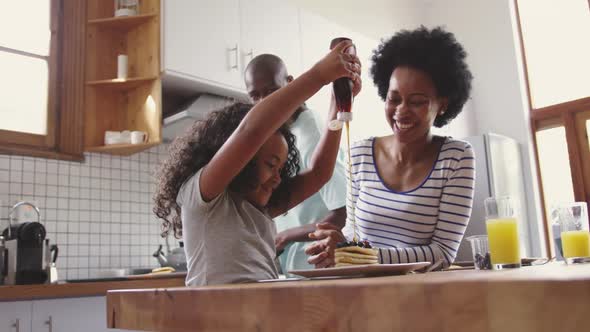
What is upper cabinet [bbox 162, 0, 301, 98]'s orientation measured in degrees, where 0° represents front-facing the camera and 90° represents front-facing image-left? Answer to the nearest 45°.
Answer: approximately 315°

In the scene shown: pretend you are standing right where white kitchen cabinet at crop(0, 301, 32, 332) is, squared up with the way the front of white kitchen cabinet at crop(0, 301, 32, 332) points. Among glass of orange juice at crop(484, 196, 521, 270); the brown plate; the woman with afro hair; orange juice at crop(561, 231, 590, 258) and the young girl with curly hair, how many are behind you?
0

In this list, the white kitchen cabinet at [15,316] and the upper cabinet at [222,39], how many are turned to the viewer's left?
0

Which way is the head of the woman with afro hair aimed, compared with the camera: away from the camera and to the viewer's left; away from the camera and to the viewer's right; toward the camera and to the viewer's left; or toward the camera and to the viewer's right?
toward the camera and to the viewer's left

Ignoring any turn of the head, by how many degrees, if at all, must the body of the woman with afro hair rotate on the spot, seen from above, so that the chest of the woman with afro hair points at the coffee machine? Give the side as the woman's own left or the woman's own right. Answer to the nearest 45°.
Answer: approximately 45° to the woman's own right

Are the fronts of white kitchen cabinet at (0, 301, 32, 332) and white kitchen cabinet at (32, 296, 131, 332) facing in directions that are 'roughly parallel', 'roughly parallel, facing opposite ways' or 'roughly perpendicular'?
roughly parallel

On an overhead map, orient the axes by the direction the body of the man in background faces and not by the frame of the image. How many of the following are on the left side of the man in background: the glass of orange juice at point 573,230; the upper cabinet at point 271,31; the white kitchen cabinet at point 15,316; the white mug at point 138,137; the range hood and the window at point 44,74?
1

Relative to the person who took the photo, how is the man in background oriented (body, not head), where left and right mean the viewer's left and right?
facing the viewer and to the left of the viewer

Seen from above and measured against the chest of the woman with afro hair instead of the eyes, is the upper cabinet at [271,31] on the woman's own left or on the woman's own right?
on the woman's own right

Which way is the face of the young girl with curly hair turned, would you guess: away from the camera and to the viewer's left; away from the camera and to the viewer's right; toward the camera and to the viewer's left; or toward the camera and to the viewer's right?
toward the camera and to the viewer's right

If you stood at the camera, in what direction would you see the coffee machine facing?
facing the viewer and to the right of the viewer

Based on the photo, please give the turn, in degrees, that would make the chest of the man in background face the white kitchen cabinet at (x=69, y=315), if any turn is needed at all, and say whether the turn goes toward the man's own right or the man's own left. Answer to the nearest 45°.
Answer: approximately 45° to the man's own right

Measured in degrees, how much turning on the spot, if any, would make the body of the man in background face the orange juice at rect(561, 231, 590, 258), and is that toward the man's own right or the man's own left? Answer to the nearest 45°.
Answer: approximately 90° to the man's own left

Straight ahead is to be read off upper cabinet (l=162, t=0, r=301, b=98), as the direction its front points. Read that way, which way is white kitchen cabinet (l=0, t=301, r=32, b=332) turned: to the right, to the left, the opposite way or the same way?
the same way
